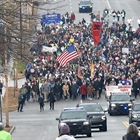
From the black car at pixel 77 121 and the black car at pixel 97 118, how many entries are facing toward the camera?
2

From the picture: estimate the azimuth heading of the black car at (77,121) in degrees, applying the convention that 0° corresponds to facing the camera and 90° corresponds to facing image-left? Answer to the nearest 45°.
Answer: approximately 0°

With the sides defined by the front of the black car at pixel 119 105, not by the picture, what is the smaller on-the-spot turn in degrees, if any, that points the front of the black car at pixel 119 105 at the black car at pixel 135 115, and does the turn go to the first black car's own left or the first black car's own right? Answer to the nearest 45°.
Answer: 0° — it already faces it

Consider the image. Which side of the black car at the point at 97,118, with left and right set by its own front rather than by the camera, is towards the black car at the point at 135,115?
left

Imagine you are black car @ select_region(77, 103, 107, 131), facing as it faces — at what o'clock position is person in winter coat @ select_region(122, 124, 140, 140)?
The person in winter coat is roughly at 12 o'clock from the black car.

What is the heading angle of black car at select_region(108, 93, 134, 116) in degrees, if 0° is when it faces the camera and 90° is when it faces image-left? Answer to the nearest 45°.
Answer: approximately 0°

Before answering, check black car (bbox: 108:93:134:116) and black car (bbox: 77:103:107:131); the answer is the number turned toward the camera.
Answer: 2
